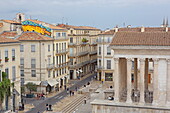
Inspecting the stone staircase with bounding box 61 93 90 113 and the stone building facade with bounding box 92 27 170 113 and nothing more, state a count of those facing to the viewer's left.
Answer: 1
